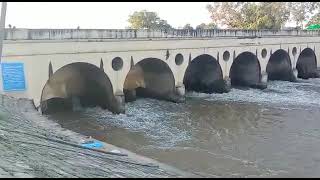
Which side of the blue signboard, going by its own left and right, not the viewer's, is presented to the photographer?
front
